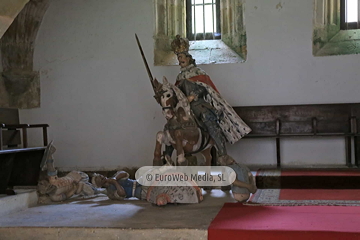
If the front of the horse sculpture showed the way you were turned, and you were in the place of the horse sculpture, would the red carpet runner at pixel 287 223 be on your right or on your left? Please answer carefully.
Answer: on your left

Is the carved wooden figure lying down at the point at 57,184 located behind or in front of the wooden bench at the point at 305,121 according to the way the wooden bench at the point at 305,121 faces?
in front

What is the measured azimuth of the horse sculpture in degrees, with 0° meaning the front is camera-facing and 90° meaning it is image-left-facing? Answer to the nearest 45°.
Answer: approximately 45°

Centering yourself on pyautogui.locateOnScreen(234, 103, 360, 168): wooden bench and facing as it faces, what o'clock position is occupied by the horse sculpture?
The horse sculpture is roughly at 1 o'clock from the wooden bench.

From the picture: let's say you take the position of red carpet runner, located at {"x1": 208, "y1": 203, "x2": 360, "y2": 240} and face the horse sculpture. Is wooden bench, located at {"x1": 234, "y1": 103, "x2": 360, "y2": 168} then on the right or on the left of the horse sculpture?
right

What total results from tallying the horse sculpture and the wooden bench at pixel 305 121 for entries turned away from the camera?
0

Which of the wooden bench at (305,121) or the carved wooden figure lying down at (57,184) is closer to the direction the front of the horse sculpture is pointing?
the carved wooden figure lying down

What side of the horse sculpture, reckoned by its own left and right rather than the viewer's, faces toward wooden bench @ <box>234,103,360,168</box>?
back
